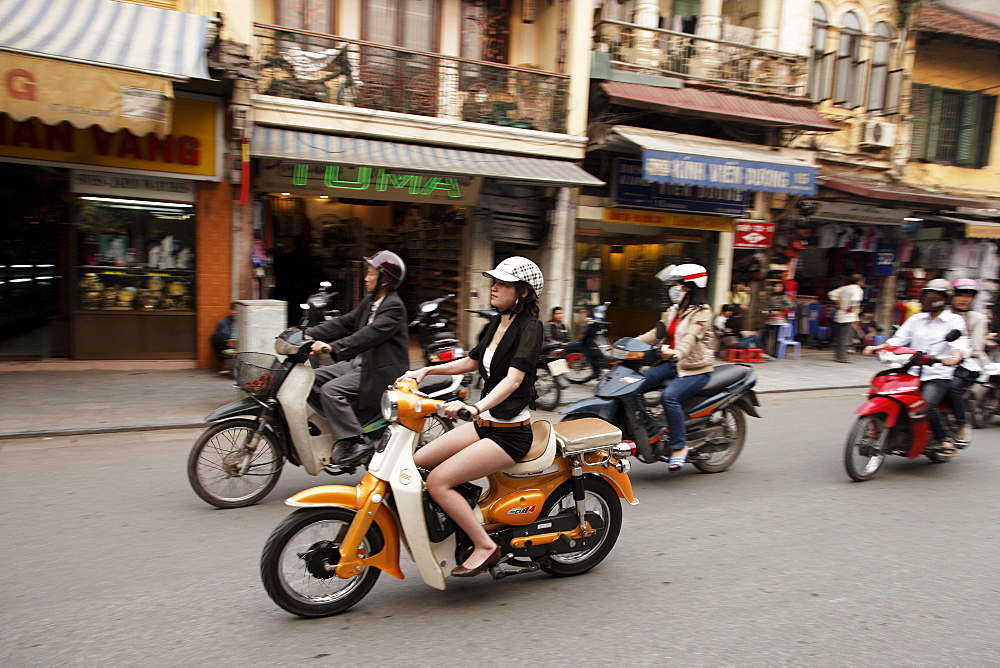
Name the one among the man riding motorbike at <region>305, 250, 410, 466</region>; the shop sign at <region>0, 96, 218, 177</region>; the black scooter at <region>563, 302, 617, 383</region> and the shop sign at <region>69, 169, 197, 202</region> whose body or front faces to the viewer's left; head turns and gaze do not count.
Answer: the man riding motorbike

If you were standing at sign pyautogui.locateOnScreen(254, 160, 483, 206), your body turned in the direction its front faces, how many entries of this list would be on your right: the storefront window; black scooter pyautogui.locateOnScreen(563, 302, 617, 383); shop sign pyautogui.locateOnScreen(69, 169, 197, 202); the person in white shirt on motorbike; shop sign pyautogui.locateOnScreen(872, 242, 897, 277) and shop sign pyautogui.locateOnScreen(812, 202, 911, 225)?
2

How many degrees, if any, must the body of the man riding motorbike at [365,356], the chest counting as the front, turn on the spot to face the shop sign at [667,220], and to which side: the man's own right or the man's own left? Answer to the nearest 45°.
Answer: approximately 135° to the man's own right

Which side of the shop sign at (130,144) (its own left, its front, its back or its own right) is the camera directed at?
front

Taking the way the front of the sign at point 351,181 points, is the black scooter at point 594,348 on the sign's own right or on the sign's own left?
on the sign's own left

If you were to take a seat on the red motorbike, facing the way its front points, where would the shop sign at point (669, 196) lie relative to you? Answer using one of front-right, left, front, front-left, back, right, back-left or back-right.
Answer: right

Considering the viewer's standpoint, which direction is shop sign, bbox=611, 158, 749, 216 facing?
facing the viewer

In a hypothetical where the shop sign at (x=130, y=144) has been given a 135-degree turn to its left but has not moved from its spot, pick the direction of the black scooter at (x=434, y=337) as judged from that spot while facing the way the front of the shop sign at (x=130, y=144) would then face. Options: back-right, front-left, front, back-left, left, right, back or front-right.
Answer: right

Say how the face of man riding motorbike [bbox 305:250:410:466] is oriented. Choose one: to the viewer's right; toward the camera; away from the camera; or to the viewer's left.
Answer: to the viewer's left

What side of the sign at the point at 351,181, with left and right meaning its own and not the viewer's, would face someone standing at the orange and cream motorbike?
front

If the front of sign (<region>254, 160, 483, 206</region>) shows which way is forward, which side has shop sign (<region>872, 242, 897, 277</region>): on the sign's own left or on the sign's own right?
on the sign's own left

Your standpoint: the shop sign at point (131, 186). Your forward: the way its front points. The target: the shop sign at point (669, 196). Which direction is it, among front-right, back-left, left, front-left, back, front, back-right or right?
left

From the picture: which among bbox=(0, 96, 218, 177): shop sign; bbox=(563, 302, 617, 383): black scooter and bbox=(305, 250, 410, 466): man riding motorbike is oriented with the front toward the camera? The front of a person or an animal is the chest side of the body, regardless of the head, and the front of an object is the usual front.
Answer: the shop sign

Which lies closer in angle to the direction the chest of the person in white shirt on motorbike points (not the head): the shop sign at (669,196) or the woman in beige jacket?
the woman in beige jacket

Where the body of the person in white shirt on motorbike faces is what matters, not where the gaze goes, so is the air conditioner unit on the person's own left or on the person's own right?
on the person's own right

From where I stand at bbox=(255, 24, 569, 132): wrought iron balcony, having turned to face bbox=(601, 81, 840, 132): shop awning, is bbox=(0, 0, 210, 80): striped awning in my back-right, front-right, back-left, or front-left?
back-right

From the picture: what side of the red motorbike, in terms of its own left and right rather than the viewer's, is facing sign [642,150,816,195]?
right

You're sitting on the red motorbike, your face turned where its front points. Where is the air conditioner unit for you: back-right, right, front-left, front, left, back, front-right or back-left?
back-right
